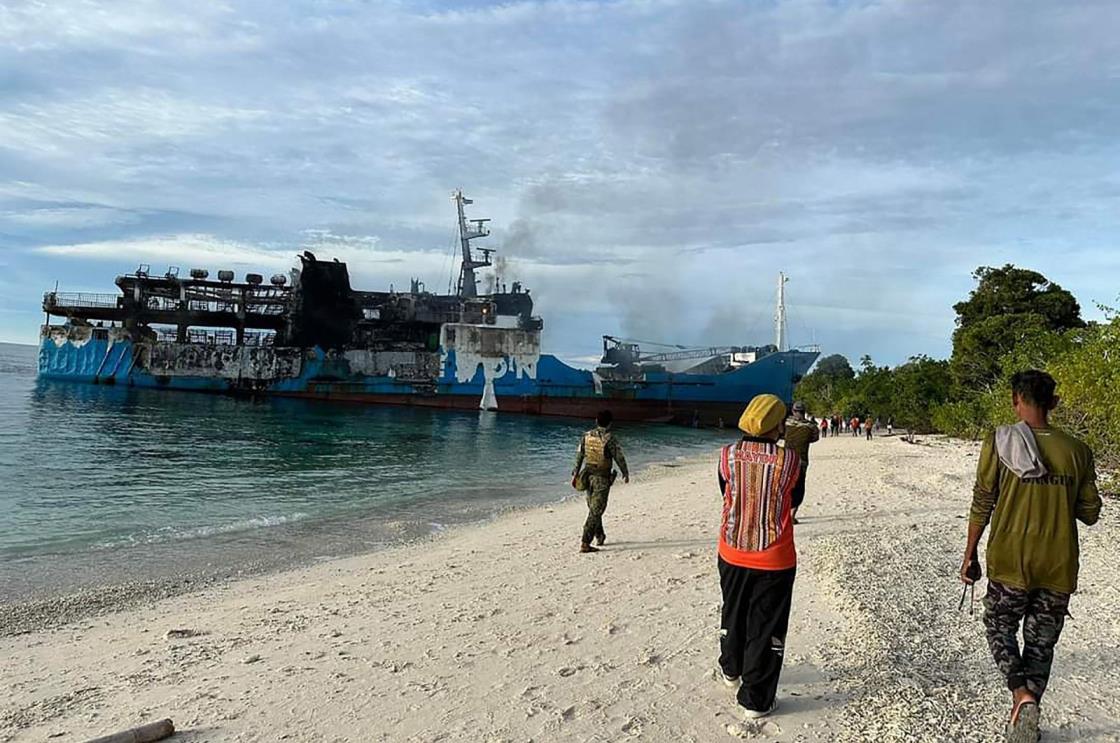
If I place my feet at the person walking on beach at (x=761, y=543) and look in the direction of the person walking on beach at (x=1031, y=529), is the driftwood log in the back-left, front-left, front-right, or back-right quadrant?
back-right

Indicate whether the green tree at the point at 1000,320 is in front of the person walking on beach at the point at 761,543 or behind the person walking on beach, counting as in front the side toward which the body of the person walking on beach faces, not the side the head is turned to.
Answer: in front

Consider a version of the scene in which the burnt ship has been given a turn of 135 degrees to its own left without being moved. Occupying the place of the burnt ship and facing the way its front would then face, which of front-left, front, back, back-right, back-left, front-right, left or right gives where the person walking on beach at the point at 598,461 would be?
back-left

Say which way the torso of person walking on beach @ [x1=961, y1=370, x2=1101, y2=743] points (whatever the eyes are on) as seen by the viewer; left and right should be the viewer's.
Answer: facing away from the viewer

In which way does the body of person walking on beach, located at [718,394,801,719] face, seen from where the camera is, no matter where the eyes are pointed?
away from the camera

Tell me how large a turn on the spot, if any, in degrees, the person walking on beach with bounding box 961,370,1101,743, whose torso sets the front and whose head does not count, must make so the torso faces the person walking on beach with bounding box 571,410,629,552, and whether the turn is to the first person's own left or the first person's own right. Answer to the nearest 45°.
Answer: approximately 45° to the first person's own left

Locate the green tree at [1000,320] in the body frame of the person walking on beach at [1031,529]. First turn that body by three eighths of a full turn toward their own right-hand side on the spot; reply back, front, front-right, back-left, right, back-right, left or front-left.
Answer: back-left

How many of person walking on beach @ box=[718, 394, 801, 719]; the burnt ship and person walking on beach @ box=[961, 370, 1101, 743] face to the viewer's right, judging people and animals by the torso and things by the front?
1

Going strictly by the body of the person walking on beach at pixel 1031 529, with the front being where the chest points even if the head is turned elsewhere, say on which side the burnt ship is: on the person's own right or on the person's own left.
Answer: on the person's own left

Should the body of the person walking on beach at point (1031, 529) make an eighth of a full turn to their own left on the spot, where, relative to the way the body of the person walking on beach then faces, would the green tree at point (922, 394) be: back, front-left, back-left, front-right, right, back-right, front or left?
front-right

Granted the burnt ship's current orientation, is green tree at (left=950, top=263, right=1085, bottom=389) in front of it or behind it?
in front

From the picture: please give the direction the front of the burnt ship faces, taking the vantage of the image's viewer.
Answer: facing to the right of the viewer

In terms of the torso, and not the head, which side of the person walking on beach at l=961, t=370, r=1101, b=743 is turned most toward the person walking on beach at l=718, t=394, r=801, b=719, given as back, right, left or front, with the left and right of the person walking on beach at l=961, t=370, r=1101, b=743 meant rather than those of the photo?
left

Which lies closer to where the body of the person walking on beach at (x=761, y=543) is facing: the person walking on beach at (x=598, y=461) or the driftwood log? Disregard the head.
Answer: the person walking on beach

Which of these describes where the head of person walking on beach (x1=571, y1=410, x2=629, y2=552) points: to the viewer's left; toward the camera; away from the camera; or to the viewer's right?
away from the camera

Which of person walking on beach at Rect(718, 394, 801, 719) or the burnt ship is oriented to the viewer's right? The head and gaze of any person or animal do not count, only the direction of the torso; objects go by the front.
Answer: the burnt ship

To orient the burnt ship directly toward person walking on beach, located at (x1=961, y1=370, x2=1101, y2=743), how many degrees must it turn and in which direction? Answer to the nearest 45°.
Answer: approximately 90° to its right
